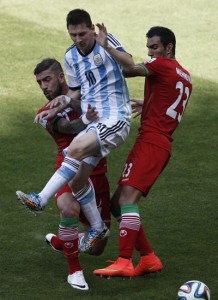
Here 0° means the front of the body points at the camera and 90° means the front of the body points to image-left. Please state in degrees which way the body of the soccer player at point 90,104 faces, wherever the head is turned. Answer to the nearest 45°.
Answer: approximately 45°

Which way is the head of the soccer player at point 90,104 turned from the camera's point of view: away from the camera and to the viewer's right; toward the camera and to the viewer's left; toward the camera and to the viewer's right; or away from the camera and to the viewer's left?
toward the camera and to the viewer's left

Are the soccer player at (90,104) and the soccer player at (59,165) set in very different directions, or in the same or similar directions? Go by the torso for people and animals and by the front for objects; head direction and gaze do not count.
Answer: same or similar directions

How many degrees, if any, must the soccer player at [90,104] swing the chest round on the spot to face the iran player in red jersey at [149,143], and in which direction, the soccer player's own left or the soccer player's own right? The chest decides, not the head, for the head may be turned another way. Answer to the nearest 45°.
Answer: approximately 135° to the soccer player's own left
